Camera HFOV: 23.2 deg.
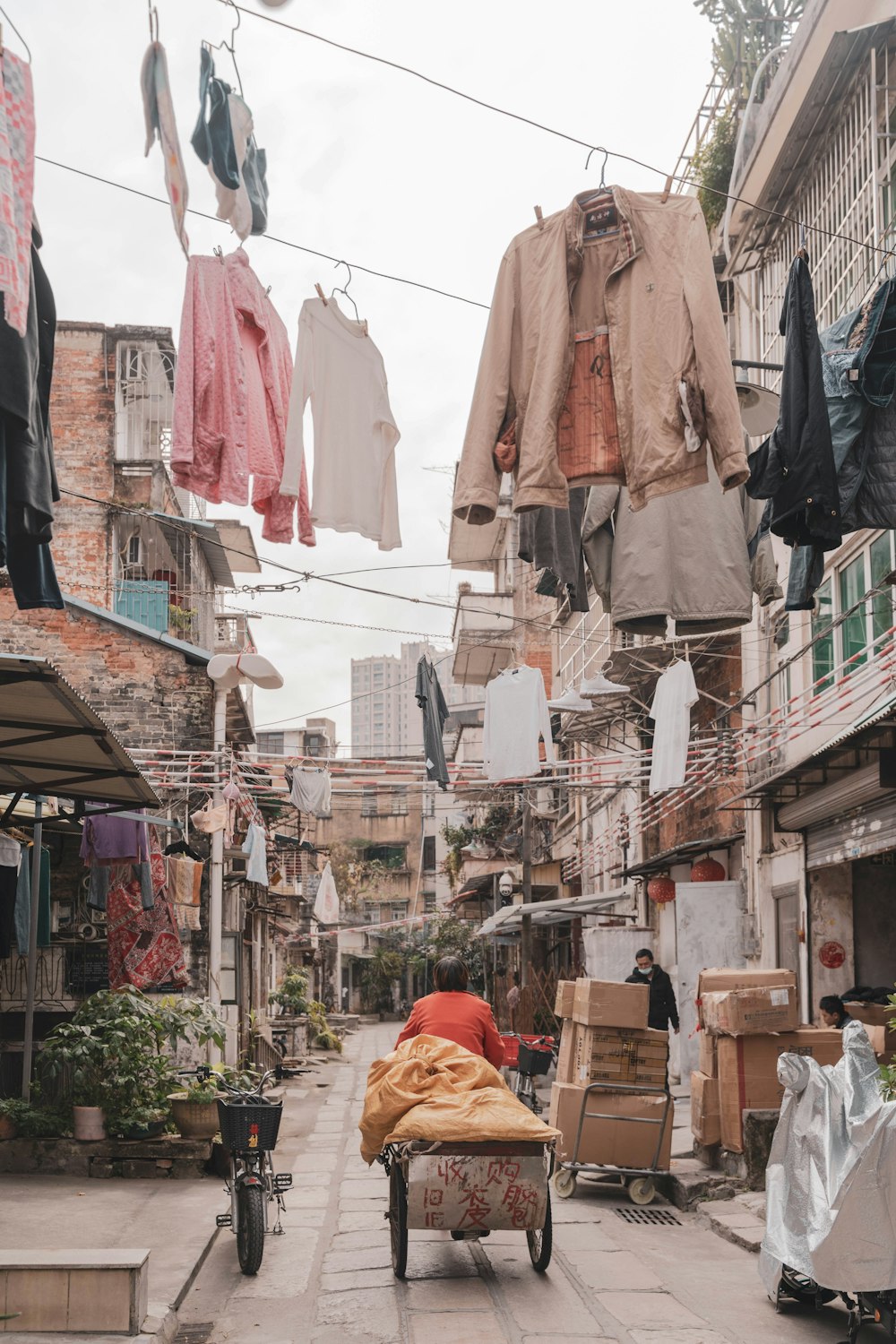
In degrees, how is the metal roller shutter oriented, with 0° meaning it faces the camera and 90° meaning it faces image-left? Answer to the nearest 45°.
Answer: approximately 45°

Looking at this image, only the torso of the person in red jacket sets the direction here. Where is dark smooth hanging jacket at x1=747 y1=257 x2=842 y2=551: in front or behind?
behind

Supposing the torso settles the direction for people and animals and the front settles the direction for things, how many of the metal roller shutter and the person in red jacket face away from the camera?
1

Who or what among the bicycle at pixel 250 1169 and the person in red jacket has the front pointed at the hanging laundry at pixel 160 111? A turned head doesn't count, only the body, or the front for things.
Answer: the bicycle

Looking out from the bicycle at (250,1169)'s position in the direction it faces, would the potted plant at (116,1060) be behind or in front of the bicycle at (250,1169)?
behind

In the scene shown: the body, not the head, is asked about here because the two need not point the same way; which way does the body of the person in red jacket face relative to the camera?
away from the camera

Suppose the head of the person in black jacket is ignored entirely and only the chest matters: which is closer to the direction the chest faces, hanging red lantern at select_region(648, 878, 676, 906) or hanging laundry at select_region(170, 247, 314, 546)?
the hanging laundry

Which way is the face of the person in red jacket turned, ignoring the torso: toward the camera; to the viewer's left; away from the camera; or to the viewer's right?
away from the camera

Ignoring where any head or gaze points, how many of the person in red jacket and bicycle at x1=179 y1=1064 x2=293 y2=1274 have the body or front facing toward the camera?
1

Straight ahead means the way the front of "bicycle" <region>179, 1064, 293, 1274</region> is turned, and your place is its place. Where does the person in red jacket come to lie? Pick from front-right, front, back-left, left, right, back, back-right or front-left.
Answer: left
